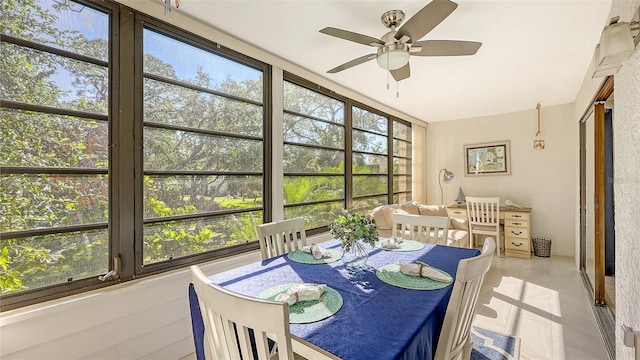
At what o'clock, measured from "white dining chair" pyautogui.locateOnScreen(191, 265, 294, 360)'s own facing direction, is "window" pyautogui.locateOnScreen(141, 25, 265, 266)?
The window is roughly at 10 o'clock from the white dining chair.

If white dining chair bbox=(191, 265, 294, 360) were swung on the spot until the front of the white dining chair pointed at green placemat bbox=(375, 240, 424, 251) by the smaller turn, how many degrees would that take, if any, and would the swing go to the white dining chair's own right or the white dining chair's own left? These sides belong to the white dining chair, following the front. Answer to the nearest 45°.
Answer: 0° — it already faces it

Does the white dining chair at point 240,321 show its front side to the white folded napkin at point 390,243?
yes

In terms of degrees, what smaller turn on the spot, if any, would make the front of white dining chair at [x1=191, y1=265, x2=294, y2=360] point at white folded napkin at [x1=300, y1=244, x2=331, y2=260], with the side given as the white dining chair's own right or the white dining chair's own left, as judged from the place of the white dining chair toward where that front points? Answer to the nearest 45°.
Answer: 0° — it already faces it

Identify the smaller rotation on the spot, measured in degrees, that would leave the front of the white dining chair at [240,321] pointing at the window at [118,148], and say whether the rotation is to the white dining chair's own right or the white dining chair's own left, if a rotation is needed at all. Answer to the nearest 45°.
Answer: approximately 90° to the white dining chair's own left

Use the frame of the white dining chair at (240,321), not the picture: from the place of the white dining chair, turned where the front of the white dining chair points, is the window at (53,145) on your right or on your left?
on your left

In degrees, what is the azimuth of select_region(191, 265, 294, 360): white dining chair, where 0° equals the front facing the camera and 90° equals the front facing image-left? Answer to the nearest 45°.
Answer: approximately 225°

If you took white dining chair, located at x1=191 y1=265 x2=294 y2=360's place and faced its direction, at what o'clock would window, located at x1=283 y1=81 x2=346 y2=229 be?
The window is roughly at 11 o'clock from the white dining chair.
